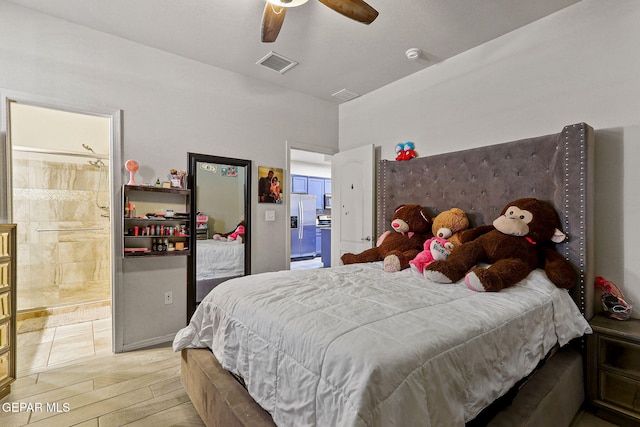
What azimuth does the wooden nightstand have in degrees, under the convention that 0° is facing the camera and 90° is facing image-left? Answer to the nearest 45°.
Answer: approximately 45°

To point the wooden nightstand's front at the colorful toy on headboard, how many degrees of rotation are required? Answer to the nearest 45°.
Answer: approximately 45° to its right

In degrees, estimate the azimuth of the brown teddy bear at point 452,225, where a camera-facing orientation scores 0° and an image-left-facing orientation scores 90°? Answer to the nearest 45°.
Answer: approximately 45°

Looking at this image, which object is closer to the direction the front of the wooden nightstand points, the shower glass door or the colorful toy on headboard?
the shower glass door

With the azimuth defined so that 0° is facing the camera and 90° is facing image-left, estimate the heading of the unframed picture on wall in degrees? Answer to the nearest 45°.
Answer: approximately 315°

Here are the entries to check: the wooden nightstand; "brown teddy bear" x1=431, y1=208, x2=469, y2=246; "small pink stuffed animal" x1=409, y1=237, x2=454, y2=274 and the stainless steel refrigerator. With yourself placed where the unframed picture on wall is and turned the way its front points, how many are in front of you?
3

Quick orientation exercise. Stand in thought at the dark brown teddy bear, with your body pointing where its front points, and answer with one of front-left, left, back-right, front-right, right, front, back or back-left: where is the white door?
right

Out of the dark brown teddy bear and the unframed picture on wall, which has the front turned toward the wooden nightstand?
the unframed picture on wall

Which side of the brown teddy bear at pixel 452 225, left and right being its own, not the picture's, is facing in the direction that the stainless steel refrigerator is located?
right

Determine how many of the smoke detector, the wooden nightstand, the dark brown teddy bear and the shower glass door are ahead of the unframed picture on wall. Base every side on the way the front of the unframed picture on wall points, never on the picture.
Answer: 3

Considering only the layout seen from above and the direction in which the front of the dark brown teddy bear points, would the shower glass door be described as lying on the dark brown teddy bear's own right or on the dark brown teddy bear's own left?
on the dark brown teddy bear's own right
